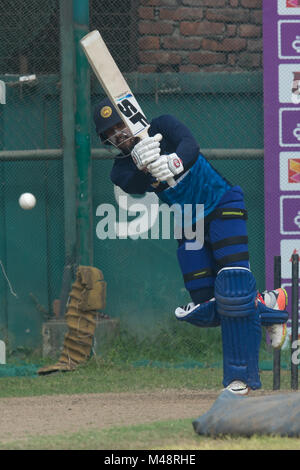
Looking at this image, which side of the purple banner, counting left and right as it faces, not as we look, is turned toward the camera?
front

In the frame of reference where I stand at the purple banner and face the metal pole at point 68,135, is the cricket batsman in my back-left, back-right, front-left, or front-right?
front-left

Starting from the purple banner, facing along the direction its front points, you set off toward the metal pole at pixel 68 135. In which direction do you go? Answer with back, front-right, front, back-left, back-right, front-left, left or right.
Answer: right

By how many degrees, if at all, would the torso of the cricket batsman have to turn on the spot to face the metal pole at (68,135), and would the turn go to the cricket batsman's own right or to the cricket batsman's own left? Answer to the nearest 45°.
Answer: approximately 90° to the cricket batsman's own right

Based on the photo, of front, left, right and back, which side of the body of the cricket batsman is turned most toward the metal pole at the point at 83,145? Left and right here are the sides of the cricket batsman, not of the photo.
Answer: right

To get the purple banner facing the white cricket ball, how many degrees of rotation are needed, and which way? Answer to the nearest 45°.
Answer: approximately 90° to its right

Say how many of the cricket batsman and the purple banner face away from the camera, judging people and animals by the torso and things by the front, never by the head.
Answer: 0

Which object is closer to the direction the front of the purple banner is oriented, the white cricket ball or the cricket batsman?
the cricket batsman
